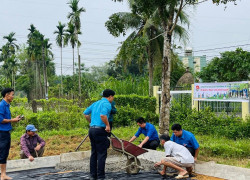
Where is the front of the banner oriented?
toward the camera

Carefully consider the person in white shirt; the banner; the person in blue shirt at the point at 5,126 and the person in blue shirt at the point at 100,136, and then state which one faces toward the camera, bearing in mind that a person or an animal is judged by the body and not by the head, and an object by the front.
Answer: the banner

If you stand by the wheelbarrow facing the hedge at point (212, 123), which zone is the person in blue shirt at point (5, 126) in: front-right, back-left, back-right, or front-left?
back-left

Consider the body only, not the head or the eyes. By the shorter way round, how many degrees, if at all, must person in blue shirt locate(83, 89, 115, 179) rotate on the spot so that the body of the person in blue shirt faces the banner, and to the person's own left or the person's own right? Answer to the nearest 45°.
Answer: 0° — they already face it

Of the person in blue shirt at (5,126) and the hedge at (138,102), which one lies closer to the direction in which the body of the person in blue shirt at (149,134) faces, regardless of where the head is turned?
the person in blue shirt

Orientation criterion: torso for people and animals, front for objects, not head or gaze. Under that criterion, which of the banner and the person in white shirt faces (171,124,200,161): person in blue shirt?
the banner

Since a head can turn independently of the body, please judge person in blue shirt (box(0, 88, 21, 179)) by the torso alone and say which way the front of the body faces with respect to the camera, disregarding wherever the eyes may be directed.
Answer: to the viewer's right

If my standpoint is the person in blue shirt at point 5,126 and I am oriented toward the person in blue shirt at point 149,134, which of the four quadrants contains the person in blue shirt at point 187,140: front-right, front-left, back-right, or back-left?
front-right

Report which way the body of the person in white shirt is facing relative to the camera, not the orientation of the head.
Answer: to the viewer's left

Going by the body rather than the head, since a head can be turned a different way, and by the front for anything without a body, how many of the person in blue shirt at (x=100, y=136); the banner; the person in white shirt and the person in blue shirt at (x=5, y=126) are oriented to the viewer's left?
1

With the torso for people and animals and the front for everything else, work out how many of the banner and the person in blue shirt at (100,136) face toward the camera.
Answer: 1

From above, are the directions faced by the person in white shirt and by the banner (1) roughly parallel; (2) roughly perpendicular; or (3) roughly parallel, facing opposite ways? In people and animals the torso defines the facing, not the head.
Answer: roughly perpendicular

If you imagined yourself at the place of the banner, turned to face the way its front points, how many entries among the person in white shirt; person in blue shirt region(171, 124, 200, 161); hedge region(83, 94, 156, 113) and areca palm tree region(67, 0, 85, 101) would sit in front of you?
2
